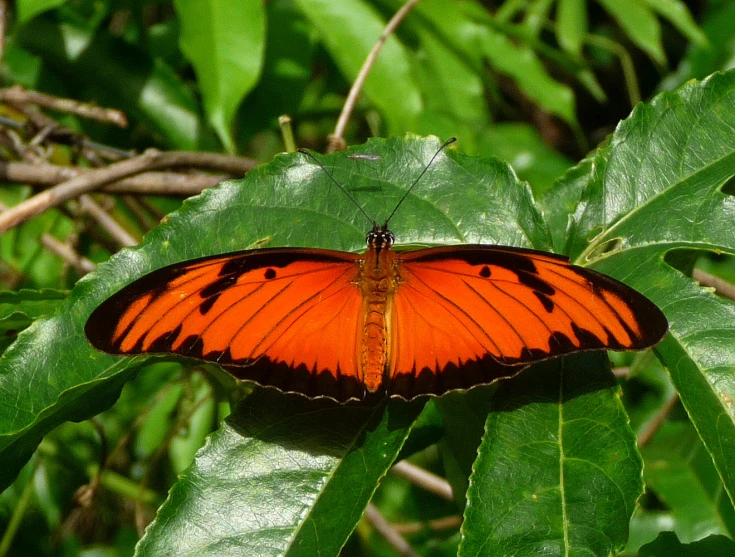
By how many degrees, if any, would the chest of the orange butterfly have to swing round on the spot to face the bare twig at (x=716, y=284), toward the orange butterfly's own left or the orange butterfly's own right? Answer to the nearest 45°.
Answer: approximately 90° to the orange butterfly's own right

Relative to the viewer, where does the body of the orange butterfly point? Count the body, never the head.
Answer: away from the camera
